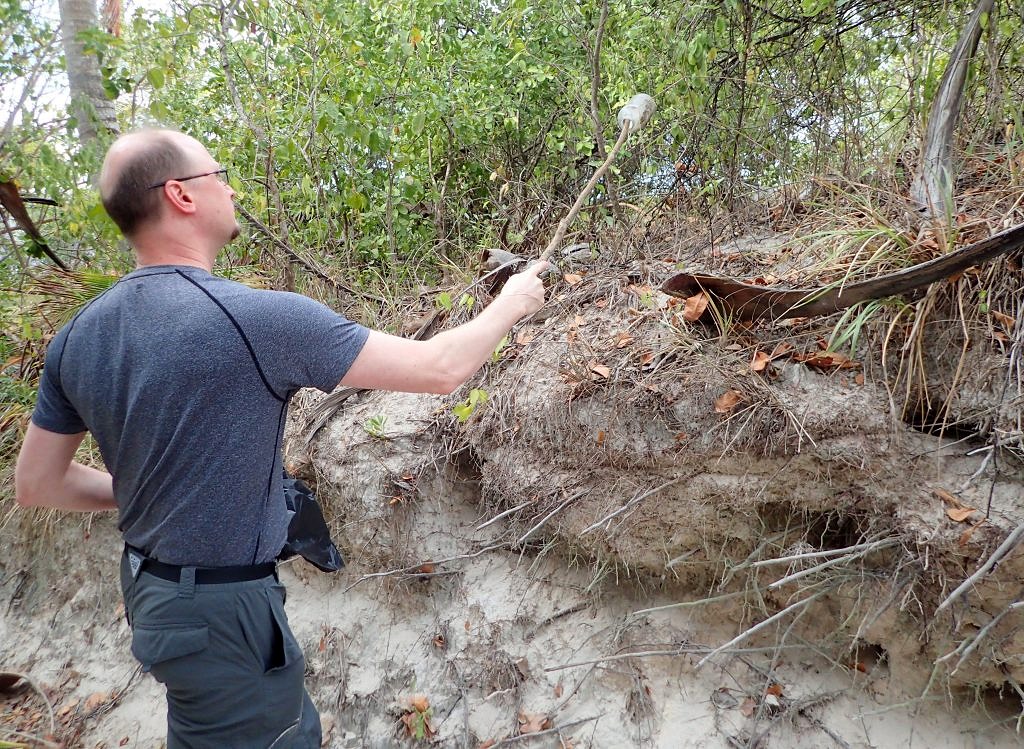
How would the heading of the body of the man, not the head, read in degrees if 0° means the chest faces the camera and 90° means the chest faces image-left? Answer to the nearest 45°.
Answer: approximately 225°

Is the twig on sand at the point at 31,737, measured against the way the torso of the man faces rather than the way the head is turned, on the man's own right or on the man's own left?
on the man's own left

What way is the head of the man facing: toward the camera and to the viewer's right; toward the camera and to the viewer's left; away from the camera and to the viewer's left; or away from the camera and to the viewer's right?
away from the camera and to the viewer's right

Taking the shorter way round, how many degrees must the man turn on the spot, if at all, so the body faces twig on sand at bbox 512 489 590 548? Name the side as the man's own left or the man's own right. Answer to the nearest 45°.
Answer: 0° — they already face it

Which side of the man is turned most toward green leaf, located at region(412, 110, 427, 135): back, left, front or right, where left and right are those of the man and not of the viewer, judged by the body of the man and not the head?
front

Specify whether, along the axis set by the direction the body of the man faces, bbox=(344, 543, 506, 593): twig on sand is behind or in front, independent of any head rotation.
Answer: in front

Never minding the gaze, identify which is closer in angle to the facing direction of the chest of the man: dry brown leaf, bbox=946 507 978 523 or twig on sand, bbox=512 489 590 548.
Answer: the twig on sand

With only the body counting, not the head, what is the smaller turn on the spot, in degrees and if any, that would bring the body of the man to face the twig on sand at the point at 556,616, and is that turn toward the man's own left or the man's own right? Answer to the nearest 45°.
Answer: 0° — they already face it
